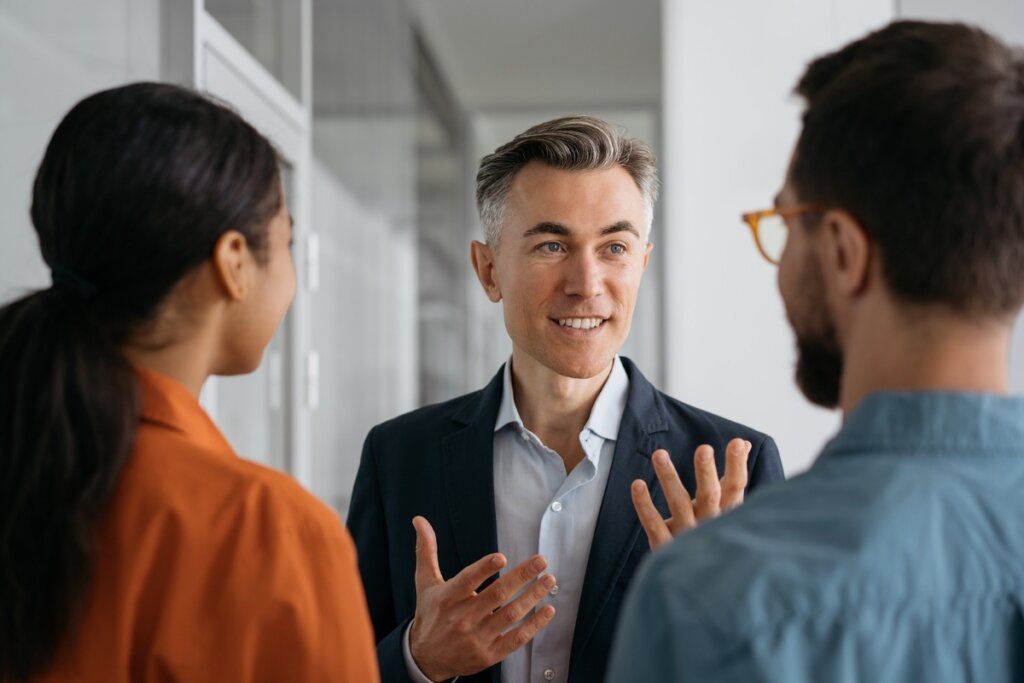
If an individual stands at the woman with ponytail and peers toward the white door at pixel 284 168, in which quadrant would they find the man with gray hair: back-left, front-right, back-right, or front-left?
front-right

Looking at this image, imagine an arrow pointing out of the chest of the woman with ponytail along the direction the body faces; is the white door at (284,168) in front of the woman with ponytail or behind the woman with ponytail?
in front

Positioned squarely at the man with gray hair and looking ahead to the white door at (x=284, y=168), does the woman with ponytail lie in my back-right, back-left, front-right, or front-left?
back-left

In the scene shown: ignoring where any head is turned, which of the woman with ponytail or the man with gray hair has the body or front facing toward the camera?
the man with gray hair

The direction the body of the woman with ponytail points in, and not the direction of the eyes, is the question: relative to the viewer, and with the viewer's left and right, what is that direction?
facing away from the viewer and to the right of the viewer

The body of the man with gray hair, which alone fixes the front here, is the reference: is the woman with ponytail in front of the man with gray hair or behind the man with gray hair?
in front

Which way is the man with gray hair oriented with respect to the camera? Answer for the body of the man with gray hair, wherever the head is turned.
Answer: toward the camera

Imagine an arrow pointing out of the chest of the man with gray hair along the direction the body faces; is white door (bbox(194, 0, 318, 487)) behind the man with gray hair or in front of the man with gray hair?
behind

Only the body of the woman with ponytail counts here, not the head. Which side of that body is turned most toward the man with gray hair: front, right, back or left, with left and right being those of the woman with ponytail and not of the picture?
front

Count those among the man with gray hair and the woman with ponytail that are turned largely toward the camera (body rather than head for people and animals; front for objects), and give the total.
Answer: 1

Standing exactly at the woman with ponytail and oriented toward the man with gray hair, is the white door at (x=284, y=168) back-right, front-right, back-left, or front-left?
front-left

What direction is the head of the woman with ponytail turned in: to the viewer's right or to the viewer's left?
to the viewer's right
